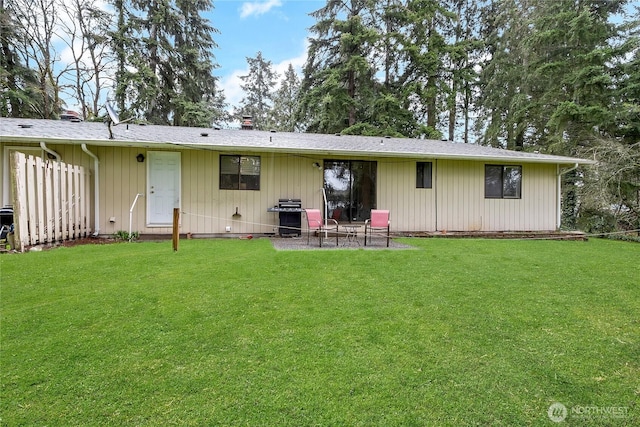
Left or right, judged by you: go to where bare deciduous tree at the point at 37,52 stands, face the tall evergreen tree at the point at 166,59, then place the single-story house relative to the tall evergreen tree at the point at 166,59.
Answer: right

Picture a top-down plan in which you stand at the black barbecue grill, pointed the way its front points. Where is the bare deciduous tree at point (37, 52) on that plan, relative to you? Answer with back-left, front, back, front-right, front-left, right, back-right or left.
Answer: back-right

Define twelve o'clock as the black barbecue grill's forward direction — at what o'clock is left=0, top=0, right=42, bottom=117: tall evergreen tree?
The tall evergreen tree is roughly at 4 o'clock from the black barbecue grill.

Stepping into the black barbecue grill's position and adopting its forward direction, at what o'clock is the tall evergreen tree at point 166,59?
The tall evergreen tree is roughly at 5 o'clock from the black barbecue grill.

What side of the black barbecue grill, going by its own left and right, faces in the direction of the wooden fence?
right

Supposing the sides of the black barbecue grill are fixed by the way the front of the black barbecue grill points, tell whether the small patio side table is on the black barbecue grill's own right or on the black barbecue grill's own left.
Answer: on the black barbecue grill's own left

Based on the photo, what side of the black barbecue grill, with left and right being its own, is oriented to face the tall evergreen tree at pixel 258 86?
back

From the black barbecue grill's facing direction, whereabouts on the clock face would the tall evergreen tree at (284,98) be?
The tall evergreen tree is roughly at 6 o'clock from the black barbecue grill.

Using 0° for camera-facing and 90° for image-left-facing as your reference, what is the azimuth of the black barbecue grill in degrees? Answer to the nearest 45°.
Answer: approximately 0°
